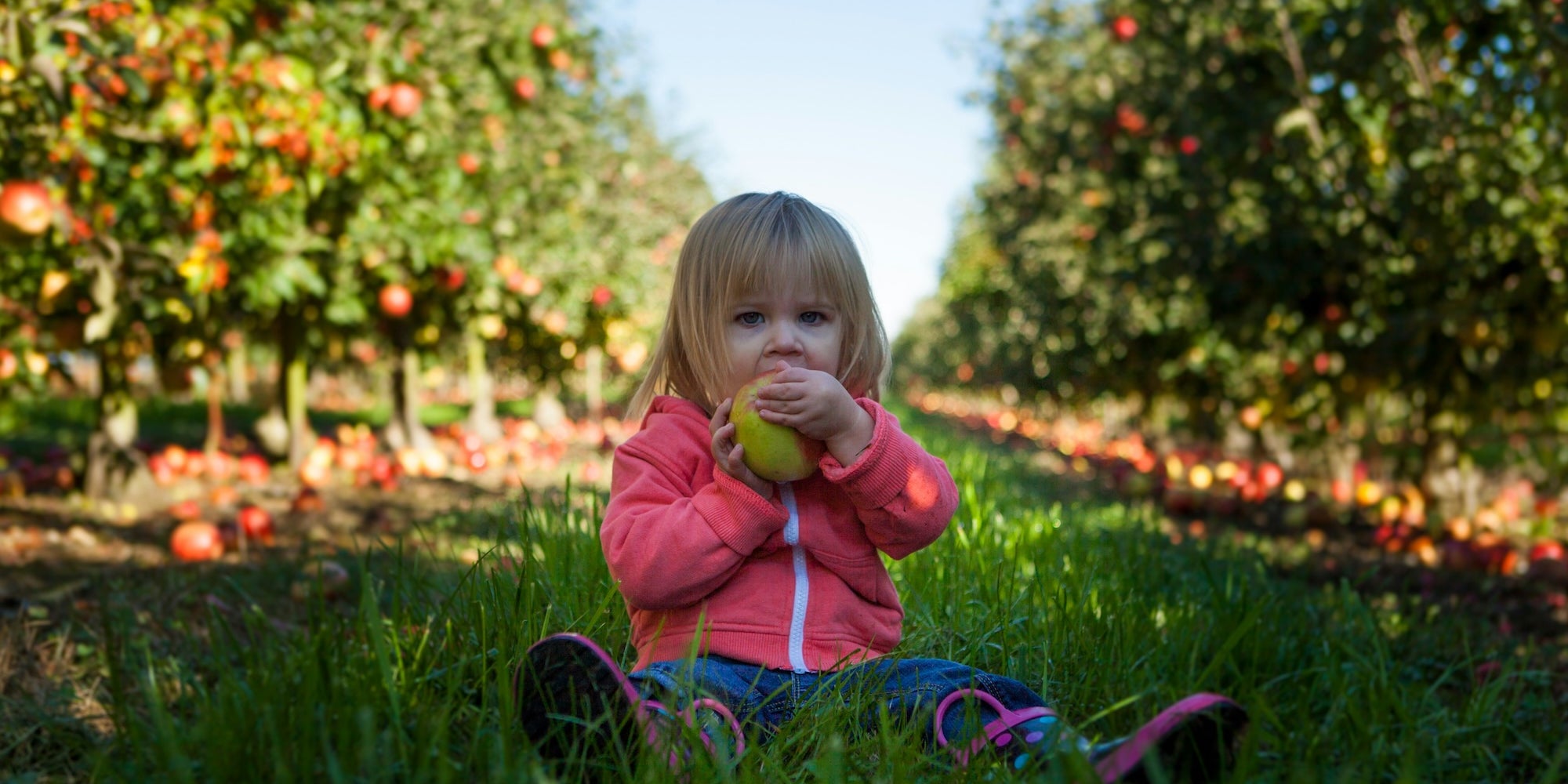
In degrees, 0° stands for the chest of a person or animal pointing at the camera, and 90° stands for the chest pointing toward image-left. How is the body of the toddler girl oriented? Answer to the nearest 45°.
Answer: approximately 0°

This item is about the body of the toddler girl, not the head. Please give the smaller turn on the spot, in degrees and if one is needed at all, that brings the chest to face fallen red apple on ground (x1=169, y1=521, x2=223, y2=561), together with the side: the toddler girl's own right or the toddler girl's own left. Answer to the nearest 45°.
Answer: approximately 135° to the toddler girl's own right

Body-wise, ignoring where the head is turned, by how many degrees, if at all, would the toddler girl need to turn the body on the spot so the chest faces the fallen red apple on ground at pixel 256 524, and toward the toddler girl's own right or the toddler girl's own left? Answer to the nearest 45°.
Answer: approximately 135° to the toddler girl's own right
